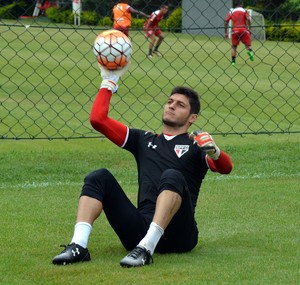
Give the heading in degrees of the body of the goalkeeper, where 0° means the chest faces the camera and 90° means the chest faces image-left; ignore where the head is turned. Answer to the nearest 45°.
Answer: approximately 45°

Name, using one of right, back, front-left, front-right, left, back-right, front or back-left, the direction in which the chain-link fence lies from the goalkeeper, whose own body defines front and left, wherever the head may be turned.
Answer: back-right

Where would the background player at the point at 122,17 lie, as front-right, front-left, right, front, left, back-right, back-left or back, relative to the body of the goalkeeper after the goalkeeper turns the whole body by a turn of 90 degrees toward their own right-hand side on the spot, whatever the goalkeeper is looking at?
front-right
